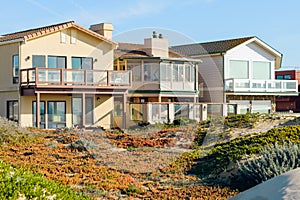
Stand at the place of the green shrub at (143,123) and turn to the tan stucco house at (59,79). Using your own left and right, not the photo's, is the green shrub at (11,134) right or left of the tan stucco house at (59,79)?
left

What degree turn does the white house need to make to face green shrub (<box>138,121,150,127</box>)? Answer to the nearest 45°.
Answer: approximately 90° to its right

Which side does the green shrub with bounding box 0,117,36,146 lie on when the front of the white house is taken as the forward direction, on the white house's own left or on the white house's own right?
on the white house's own right

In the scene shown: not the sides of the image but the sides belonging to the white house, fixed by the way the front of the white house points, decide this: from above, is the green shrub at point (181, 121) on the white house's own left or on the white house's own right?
on the white house's own right

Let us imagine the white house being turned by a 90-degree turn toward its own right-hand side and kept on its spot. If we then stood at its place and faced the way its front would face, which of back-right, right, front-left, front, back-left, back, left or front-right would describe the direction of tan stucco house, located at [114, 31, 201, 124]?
front

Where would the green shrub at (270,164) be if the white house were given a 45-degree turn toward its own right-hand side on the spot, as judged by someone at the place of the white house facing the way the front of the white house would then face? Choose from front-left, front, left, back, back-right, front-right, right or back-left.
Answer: front

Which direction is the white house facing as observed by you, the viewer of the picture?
facing the viewer and to the right of the viewer

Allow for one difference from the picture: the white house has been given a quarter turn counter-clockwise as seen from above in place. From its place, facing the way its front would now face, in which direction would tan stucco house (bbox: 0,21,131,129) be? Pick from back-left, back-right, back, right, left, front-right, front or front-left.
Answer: back

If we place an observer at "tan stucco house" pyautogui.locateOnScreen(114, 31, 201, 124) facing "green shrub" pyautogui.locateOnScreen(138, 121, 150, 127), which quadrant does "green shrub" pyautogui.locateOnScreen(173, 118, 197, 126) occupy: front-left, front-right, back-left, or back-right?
front-left
